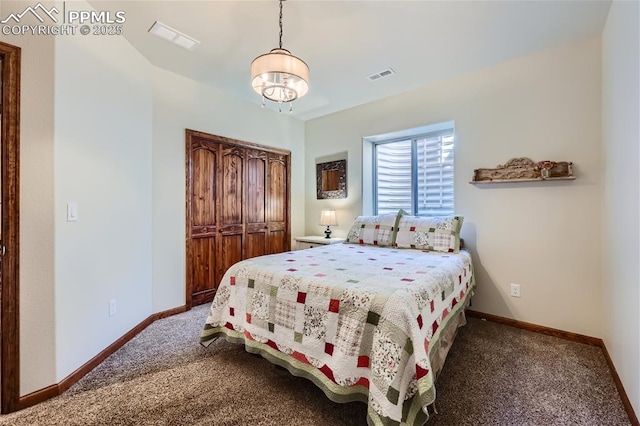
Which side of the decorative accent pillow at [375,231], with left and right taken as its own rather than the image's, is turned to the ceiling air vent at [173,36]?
front

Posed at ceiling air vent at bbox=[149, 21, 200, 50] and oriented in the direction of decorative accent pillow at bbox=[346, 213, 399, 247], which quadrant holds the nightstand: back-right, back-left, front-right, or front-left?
front-left

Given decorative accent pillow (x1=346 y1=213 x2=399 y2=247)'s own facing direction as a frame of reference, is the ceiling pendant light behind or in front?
in front

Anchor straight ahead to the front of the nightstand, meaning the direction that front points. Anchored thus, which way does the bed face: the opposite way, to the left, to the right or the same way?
the same way

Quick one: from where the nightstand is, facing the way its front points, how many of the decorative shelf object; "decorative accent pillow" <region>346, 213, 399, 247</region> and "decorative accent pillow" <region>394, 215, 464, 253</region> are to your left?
3

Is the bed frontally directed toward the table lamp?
no

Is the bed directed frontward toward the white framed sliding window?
no

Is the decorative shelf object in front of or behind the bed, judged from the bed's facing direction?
behind

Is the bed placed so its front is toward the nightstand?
no

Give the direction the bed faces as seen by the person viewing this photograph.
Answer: facing the viewer and to the left of the viewer

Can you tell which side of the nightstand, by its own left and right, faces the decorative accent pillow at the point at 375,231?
left

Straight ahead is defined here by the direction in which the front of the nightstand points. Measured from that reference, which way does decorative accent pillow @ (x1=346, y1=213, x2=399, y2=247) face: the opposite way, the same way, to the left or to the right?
the same way

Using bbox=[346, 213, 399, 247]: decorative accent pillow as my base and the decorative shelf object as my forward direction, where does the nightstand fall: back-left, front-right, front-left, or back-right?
back-left

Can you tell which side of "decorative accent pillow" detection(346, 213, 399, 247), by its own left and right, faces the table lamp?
right

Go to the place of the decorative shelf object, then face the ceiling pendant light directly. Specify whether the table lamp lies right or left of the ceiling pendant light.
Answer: right

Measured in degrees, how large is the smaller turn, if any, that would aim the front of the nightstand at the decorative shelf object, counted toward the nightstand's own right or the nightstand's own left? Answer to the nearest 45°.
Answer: approximately 90° to the nightstand's own left

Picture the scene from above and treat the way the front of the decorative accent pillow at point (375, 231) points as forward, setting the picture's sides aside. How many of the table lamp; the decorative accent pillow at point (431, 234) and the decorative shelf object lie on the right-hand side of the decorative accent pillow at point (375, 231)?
1
